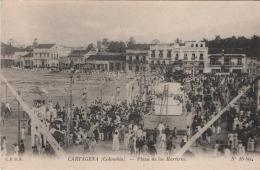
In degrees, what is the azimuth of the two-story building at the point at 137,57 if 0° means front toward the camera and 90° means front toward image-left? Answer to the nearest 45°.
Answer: approximately 0°

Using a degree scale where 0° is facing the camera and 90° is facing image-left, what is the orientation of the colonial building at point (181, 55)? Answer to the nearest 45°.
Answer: approximately 0°

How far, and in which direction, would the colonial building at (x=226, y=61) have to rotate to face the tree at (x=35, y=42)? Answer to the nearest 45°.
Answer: approximately 90° to its right

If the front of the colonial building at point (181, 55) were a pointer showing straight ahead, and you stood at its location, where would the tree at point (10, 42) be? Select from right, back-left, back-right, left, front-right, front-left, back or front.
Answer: right

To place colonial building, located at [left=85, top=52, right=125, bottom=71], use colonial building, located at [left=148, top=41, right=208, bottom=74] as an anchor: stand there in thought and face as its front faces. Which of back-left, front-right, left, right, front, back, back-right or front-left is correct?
right

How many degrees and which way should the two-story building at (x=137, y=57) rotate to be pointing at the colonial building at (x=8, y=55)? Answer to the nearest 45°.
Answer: approximately 90° to its right

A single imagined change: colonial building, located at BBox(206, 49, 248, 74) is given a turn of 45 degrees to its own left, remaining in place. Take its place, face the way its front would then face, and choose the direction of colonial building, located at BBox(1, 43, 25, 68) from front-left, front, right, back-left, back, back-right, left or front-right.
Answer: back-right

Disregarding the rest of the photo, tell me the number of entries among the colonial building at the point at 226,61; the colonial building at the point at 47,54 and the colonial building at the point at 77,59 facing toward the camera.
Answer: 3
